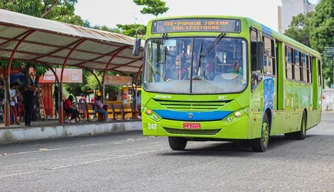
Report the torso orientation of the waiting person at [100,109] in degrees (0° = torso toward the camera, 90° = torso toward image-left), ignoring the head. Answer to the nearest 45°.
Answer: approximately 315°

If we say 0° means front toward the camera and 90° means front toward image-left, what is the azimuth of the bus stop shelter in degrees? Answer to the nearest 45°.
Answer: approximately 315°

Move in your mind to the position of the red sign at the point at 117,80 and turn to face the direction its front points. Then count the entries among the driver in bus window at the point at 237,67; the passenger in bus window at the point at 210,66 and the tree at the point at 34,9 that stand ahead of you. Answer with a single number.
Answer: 2
